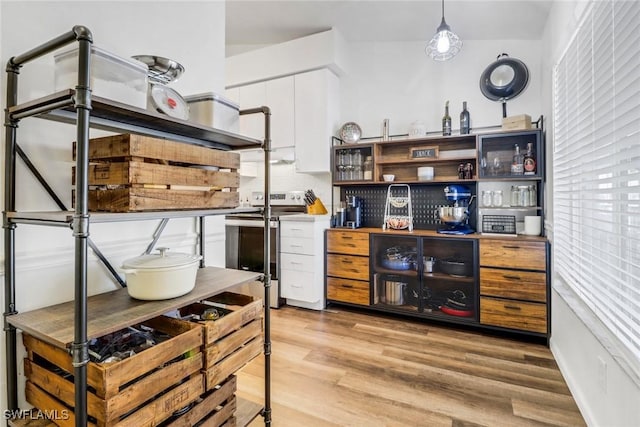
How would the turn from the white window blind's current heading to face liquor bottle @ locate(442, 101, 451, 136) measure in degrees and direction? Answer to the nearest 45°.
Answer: approximately 45° to its right

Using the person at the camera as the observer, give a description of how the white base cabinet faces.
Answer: facing the viewer and to the left of the viewer

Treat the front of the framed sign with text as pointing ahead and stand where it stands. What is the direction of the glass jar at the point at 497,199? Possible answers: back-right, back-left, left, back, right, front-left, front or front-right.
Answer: left

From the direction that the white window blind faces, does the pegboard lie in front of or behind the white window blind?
in front

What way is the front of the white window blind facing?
to the viewer's left

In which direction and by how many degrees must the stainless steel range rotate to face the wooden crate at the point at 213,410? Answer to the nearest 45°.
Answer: approximately 45° to its left

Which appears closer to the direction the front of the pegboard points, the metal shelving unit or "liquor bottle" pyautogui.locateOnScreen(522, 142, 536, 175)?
the metal shelving unit

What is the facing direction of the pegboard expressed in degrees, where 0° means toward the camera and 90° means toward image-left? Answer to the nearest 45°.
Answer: approximately 0°
